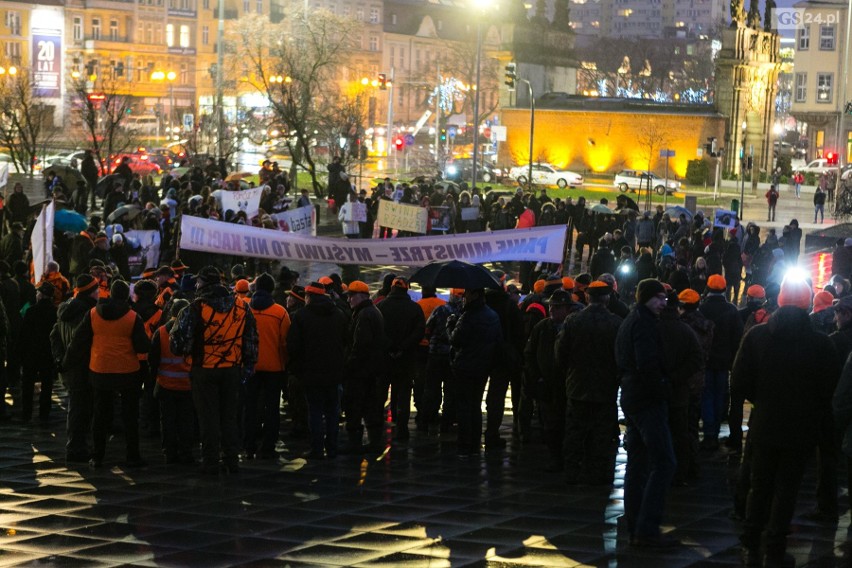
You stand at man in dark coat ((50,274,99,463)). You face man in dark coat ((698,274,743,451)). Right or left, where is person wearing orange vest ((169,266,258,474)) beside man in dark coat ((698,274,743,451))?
right

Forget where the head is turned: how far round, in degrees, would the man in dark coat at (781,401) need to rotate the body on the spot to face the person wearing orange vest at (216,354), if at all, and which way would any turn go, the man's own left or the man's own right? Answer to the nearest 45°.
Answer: approximately 90° to the man's own left

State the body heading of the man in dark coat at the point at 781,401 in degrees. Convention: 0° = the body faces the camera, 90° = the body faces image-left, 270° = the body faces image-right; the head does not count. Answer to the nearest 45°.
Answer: approximately 180°

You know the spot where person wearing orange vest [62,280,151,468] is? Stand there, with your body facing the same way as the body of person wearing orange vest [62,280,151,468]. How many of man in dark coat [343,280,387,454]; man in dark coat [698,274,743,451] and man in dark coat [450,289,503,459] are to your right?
3

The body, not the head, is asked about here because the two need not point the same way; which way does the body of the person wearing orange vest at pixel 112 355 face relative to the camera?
away from the camera

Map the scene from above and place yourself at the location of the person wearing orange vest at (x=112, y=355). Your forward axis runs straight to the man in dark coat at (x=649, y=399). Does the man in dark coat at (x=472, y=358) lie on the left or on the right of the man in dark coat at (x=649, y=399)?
left

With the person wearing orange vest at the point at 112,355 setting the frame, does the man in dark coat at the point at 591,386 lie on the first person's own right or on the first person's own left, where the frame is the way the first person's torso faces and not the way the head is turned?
on the first person's own right

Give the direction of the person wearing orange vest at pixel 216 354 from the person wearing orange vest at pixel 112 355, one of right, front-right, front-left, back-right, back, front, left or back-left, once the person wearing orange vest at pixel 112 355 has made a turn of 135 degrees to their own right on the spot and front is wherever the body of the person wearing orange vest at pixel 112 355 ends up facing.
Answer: front

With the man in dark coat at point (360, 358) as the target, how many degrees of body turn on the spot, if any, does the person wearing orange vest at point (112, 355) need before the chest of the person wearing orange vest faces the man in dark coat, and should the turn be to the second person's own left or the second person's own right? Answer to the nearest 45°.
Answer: approximately 90° to the second person's own right
